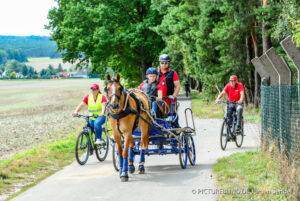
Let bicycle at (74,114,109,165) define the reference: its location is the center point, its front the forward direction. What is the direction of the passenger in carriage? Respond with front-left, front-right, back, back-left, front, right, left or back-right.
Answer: left

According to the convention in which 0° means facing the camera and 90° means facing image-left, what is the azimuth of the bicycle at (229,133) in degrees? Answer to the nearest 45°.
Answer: approximately 45°

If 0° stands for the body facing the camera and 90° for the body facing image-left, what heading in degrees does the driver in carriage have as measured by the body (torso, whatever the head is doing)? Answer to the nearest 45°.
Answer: approximately 45°

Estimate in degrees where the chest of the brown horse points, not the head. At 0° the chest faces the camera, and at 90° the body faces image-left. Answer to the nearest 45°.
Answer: approximately 45°

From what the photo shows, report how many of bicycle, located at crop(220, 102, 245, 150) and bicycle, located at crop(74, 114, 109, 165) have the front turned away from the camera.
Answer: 0

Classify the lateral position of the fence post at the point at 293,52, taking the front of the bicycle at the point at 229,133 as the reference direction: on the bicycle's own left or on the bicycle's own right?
on the bicycle's own left

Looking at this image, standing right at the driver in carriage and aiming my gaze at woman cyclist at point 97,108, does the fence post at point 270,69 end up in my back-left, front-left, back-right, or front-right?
back-right
